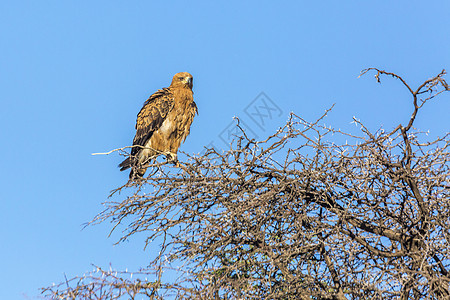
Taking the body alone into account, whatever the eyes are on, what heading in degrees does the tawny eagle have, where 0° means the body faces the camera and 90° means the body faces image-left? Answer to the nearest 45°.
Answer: approximately 315°
